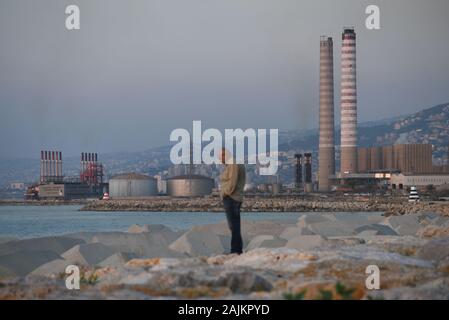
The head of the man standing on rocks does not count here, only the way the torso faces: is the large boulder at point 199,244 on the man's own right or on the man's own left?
on the man's own right

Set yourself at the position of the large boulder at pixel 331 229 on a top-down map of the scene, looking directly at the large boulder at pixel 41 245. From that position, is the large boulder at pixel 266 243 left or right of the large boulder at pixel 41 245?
left

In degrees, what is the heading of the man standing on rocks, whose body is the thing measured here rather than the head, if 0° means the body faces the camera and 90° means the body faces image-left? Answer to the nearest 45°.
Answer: approximately 90°

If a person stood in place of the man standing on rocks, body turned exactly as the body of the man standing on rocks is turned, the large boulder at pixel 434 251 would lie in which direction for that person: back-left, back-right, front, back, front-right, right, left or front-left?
back
